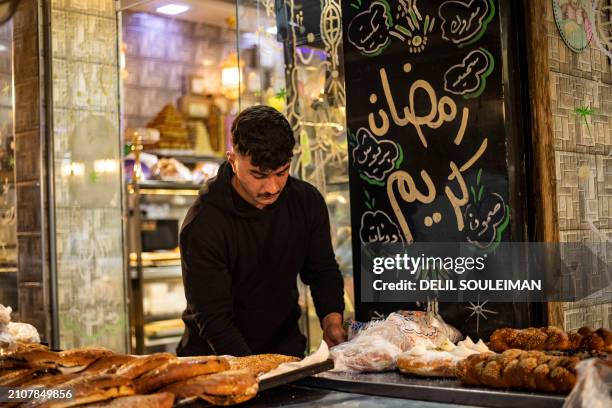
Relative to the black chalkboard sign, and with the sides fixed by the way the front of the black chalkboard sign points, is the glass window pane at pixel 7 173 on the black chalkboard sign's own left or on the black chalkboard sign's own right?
on the black chalkboard sign's own right

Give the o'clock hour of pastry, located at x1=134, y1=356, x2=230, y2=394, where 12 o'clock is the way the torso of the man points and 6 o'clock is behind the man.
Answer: The pastry is roughly at 2 o'clock from the man.

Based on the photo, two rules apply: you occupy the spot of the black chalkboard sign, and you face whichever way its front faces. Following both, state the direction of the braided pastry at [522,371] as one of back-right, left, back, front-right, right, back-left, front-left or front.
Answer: front

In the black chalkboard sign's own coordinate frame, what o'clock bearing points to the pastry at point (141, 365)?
The pastry is roughly at 1 o'clock from the black chalkboard sign.

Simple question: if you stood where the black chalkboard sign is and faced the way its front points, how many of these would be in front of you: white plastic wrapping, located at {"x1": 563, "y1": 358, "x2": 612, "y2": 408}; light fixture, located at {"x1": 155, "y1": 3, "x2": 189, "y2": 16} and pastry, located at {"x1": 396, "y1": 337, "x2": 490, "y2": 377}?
2

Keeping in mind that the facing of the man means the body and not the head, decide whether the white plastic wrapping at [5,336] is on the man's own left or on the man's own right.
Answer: on the man's own right

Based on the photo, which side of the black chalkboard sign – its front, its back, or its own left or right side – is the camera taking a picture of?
front

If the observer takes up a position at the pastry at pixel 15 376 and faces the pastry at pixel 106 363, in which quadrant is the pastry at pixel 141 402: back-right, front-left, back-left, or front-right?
front-right

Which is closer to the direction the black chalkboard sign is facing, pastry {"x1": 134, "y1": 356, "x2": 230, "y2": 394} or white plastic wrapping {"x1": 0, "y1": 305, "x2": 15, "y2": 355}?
the pastry

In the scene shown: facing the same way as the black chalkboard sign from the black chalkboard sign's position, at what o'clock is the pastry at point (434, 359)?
The pastry is roughly at 12 o'clock from the black chalkboard sign.

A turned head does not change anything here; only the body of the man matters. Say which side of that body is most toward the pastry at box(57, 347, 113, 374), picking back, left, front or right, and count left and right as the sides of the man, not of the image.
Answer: right

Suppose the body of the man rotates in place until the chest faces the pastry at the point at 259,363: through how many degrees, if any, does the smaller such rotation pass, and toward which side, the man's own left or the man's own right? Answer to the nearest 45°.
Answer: approximately 45° to the man's own right

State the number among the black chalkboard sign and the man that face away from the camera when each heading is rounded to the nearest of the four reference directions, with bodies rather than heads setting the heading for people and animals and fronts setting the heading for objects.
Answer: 0
